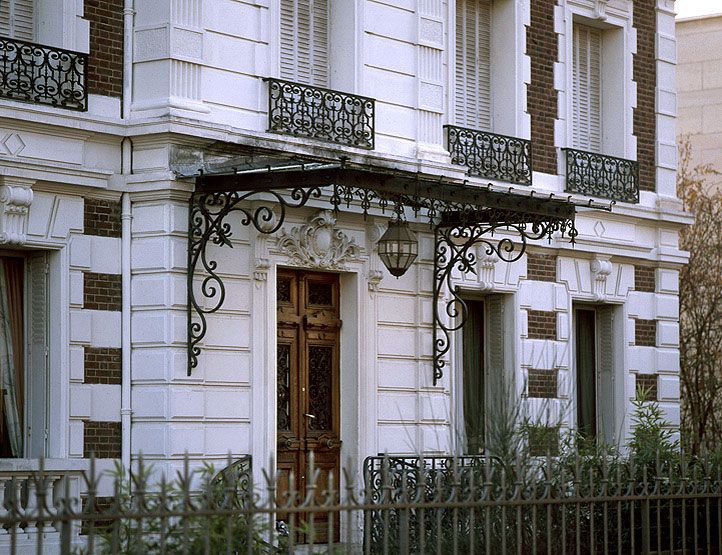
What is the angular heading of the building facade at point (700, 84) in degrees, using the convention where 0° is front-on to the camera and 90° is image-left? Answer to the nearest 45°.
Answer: approximately 45°

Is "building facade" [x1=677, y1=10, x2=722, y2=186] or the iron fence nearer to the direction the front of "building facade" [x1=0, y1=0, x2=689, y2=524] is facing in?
the iron fence

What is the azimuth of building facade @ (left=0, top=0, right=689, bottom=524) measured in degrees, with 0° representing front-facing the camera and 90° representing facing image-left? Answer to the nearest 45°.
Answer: approximately 315°

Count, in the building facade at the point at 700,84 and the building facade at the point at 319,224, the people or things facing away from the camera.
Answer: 0

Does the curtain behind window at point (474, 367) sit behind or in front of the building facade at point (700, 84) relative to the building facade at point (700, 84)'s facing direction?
in front

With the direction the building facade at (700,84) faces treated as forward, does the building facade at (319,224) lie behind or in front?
in front

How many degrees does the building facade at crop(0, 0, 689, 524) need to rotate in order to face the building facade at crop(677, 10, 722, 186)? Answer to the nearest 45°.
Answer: approximately 90° to its left
